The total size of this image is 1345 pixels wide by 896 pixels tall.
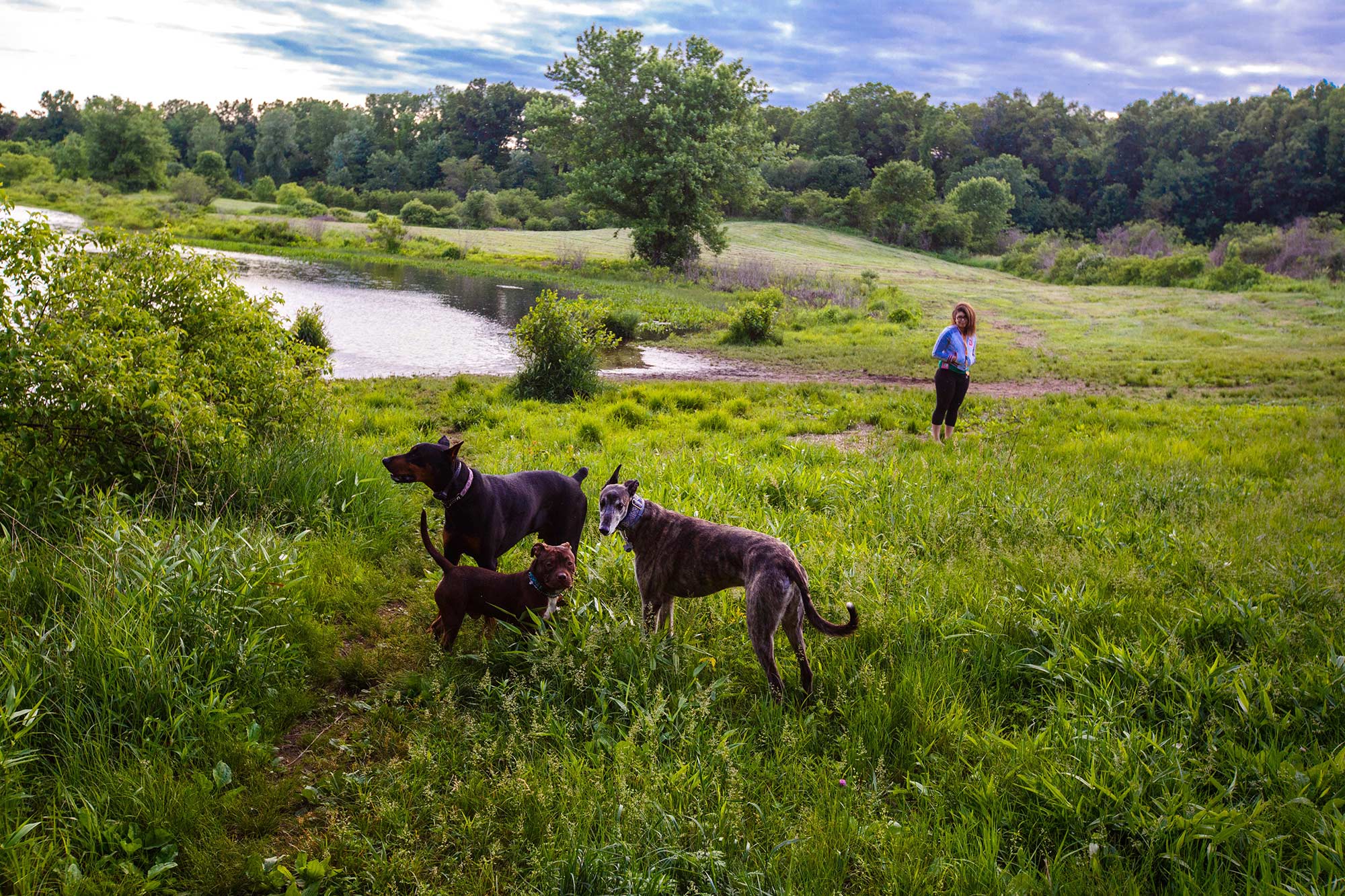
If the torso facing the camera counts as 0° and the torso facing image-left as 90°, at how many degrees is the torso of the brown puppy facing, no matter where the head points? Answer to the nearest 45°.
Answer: approximately 270°

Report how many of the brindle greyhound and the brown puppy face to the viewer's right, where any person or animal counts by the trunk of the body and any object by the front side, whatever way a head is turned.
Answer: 1

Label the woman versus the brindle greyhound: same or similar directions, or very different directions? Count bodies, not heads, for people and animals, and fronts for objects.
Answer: very different directions

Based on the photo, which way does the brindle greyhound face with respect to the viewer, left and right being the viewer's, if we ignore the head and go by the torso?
facing away from the viewer and to the left of the viewer

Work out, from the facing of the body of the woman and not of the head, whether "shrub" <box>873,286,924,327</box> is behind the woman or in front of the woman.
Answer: behind

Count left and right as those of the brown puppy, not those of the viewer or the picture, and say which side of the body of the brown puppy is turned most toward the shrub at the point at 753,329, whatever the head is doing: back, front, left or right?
left

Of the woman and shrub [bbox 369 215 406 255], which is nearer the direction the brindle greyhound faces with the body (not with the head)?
the shrub

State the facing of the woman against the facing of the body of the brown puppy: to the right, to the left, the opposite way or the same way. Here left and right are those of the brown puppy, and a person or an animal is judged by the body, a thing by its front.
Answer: to the right
